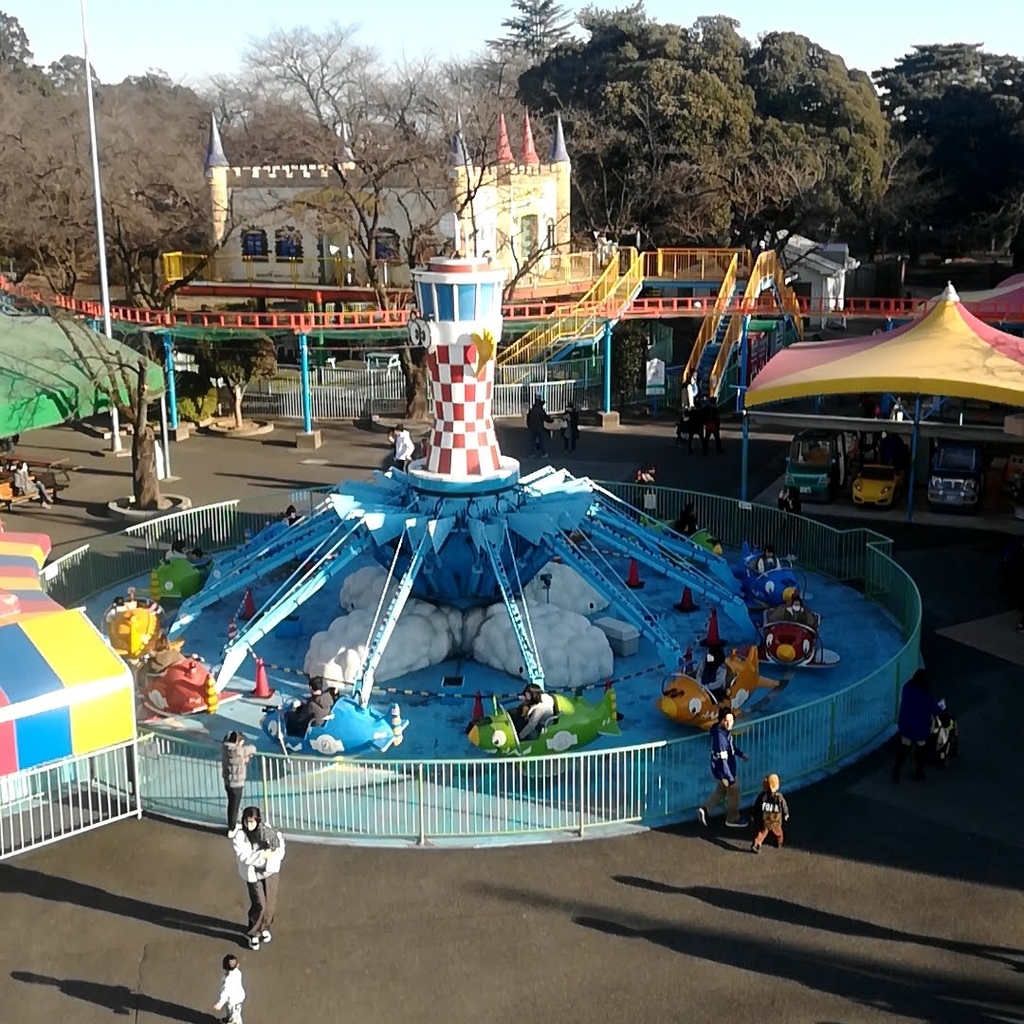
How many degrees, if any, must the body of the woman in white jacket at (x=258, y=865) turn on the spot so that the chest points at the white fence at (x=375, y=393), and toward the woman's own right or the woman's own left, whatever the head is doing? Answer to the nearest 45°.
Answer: approximately 180°

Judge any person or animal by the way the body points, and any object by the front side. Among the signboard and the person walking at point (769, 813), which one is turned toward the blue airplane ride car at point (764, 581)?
the signboard

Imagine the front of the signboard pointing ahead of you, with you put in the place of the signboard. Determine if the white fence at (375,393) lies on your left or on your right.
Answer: on your right

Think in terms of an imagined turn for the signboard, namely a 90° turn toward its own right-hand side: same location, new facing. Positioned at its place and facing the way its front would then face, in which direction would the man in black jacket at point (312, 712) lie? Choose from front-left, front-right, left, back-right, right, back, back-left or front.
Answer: left

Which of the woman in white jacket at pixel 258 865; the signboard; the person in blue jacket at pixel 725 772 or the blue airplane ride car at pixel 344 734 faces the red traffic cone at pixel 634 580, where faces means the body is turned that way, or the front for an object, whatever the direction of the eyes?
the signboard

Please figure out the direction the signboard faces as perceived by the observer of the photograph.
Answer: facing the viewer

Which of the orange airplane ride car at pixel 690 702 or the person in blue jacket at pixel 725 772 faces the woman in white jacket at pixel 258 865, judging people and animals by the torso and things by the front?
the orange airplane ride car

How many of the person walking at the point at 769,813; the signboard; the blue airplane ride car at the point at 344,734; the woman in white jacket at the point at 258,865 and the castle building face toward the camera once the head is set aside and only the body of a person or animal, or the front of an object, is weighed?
4

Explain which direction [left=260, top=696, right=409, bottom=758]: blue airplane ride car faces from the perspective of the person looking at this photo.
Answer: facing to the left of the viewer

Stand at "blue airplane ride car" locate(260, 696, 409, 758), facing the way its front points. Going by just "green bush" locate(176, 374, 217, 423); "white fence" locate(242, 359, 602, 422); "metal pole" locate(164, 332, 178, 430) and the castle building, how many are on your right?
4

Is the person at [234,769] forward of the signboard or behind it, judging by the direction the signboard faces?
forward

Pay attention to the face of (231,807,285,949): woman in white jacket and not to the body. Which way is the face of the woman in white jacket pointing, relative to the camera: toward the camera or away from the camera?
toward the camera

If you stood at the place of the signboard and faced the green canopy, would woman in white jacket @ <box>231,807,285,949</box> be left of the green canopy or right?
left

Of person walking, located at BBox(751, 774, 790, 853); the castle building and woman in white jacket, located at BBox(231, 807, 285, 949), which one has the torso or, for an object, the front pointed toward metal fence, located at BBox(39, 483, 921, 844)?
the castle building
